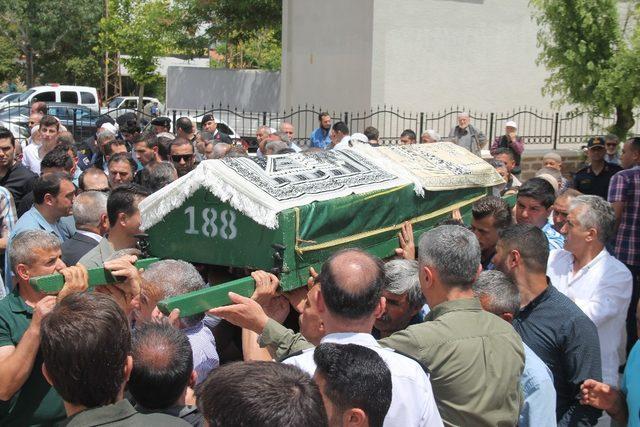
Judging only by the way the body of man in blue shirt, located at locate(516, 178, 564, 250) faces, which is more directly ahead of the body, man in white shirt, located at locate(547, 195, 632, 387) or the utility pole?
the man in white shirt

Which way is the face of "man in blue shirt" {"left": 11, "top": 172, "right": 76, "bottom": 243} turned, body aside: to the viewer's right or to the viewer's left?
to the viewer's right

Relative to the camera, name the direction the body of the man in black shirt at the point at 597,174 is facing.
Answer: toward the camera

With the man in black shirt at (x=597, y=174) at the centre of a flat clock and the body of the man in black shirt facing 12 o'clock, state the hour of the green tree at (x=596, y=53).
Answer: The green tree is roughly at 6 o'clock from the man in black shirt.

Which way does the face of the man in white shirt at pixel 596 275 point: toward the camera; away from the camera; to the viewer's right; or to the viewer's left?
to the viewer's left

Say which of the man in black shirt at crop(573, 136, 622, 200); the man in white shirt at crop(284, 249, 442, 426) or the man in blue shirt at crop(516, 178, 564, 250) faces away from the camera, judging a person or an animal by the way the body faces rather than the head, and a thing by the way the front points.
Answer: the man in white shirt

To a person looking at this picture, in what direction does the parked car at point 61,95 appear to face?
facing to the left of the viewer

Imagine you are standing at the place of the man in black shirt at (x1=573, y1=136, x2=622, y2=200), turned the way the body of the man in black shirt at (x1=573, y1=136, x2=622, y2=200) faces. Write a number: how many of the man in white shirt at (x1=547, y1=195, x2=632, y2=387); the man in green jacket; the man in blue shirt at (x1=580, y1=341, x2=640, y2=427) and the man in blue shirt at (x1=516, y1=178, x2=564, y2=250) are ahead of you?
4

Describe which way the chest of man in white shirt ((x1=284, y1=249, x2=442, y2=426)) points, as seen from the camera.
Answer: away from the camera

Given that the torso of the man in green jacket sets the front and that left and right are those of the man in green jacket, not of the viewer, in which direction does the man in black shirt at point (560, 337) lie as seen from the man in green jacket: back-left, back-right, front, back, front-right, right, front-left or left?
right

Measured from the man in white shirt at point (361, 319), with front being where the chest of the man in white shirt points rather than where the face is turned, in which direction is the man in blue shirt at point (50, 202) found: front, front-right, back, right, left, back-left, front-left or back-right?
front-left

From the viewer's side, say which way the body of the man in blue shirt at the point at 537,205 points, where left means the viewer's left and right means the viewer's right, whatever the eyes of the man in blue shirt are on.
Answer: facing the viewer and to the left of the viewer

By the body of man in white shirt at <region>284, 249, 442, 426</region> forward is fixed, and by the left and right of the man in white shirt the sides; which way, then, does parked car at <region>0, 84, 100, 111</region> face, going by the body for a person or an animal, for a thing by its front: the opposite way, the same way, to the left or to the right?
to the left

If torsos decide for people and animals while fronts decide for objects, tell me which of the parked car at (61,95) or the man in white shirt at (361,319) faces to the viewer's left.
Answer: the parked car

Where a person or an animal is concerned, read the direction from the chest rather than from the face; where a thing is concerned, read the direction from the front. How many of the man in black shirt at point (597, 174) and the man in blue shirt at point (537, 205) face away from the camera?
0

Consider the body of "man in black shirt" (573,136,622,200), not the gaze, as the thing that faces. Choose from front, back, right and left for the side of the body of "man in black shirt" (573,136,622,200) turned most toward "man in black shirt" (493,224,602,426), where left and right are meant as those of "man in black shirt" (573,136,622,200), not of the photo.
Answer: front

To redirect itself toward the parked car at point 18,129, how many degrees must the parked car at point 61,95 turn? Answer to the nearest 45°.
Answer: approximately 90° to its left
